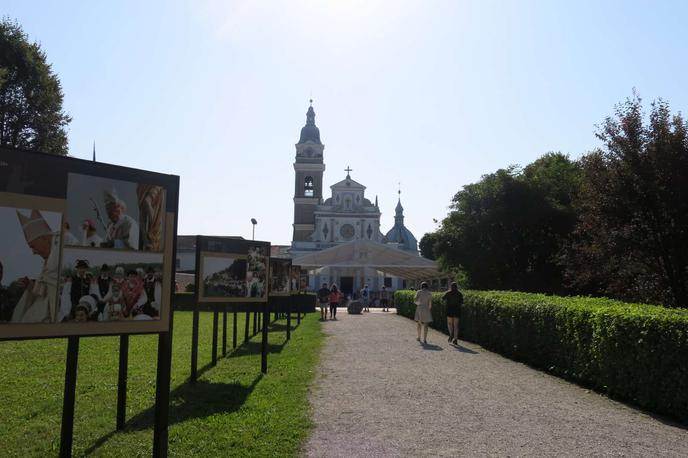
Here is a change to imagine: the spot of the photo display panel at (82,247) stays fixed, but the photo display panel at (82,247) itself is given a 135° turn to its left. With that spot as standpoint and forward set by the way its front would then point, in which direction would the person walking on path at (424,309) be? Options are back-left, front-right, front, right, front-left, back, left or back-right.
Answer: front-right

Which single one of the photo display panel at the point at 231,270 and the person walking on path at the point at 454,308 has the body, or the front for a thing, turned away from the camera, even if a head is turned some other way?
the person walking on path

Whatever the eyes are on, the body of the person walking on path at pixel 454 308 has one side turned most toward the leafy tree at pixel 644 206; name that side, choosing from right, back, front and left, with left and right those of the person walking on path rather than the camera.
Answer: right

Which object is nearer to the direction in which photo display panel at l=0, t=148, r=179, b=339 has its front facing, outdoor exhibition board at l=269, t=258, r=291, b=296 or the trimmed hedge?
the trimmed hedge

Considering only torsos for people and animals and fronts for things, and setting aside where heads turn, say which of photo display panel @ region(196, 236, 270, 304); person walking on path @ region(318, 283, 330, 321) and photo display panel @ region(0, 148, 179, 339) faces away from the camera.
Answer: the person walking on path

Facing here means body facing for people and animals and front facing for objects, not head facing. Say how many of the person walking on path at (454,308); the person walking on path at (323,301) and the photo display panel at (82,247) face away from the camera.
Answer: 2

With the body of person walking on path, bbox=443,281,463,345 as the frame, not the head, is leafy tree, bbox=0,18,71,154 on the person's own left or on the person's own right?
on the person's own left

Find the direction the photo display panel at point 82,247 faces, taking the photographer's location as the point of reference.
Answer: facing the viewer and to the right of the viewer

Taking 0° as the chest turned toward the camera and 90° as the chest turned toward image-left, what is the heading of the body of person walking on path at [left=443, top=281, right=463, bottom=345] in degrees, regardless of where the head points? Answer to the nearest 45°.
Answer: approximately 180°

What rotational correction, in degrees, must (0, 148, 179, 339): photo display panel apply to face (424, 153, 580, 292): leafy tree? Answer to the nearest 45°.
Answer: approximately 90° to its left

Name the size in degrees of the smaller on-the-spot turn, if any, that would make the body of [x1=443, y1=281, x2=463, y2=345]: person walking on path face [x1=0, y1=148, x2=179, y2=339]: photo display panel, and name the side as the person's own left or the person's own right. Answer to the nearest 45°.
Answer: approximately 180°

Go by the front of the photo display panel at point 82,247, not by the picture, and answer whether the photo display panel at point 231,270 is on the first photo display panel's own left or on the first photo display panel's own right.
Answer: on the first photo display panel's own left

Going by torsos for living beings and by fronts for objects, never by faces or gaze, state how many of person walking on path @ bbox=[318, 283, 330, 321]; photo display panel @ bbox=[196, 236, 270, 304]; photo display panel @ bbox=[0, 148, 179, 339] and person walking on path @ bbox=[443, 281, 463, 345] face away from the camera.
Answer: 2
